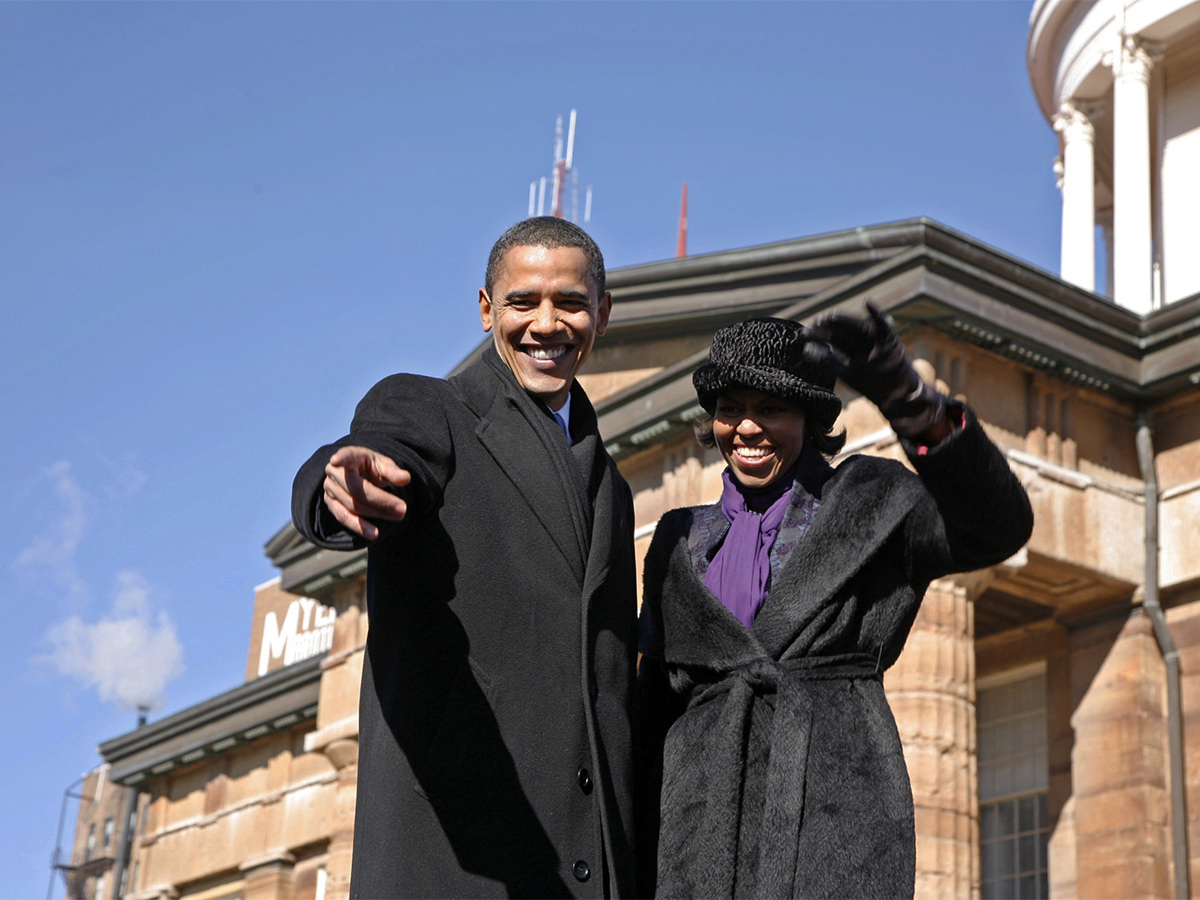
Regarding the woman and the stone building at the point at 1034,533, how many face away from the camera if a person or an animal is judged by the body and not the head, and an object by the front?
0

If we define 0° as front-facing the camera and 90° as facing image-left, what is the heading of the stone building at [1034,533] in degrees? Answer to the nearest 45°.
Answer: approximately 45°

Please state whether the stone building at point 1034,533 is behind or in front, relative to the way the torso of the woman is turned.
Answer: behind

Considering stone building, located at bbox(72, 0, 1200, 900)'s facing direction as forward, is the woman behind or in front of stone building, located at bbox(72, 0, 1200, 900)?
in front

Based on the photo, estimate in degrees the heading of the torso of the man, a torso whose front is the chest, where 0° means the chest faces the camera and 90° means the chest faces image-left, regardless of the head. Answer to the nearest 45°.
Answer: approximately 315°

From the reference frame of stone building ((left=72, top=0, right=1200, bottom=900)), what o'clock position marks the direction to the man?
The man is roughly at 11 o'clock from the stone building.

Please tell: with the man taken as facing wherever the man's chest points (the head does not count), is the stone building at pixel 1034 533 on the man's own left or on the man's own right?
on the man's own left

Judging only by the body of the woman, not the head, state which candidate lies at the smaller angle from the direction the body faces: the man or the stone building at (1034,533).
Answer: the man

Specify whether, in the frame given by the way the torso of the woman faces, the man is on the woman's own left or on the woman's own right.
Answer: on the woman's own right

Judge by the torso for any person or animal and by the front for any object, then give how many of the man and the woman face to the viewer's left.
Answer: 0
